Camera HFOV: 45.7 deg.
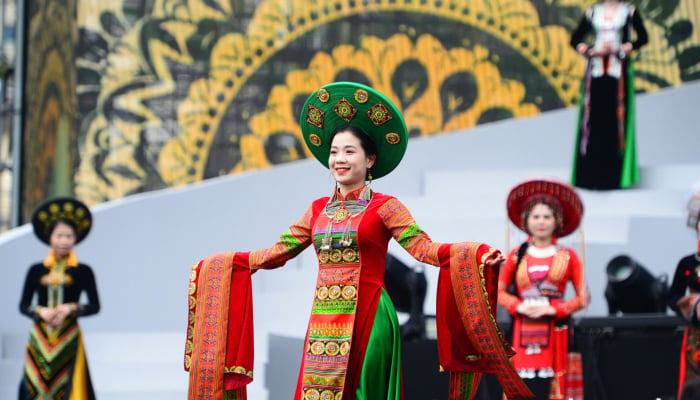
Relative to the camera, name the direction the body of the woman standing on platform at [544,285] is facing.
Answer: toward the camera

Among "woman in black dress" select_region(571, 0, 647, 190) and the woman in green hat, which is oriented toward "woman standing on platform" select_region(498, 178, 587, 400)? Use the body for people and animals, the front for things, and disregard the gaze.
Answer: the woman in black dress

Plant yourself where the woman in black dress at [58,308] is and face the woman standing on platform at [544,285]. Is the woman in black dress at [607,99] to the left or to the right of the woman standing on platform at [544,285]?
left

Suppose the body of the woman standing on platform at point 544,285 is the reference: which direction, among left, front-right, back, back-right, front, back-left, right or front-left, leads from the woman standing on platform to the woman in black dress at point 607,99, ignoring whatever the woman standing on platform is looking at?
back

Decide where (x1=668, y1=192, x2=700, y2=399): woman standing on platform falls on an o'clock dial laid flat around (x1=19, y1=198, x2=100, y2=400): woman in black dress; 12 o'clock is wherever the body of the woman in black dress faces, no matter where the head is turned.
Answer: The woman standing on platform is roughly at 10 o'clock from the woman in black dress.

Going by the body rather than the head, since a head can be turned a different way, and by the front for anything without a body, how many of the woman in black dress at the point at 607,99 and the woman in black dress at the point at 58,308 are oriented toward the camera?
2

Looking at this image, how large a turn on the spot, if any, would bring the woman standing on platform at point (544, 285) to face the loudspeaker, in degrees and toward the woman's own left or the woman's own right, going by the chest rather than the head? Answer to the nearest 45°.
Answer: approximately 135° to the woman's own left

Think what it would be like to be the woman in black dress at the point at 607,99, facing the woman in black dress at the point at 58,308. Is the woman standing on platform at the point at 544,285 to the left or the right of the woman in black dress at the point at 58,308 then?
left

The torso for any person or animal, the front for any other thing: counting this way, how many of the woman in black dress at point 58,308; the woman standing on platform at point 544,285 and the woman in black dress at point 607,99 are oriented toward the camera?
3

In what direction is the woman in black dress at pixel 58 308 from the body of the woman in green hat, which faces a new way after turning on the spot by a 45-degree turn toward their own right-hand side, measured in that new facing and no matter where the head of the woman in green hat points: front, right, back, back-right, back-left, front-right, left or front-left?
front-right

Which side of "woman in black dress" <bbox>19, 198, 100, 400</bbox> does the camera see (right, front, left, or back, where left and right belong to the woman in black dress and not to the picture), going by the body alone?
front

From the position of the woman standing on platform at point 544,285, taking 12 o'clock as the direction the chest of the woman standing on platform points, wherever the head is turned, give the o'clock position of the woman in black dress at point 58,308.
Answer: The woman in black dress is roughly at 3 o'clock from the woman standing on platform.
